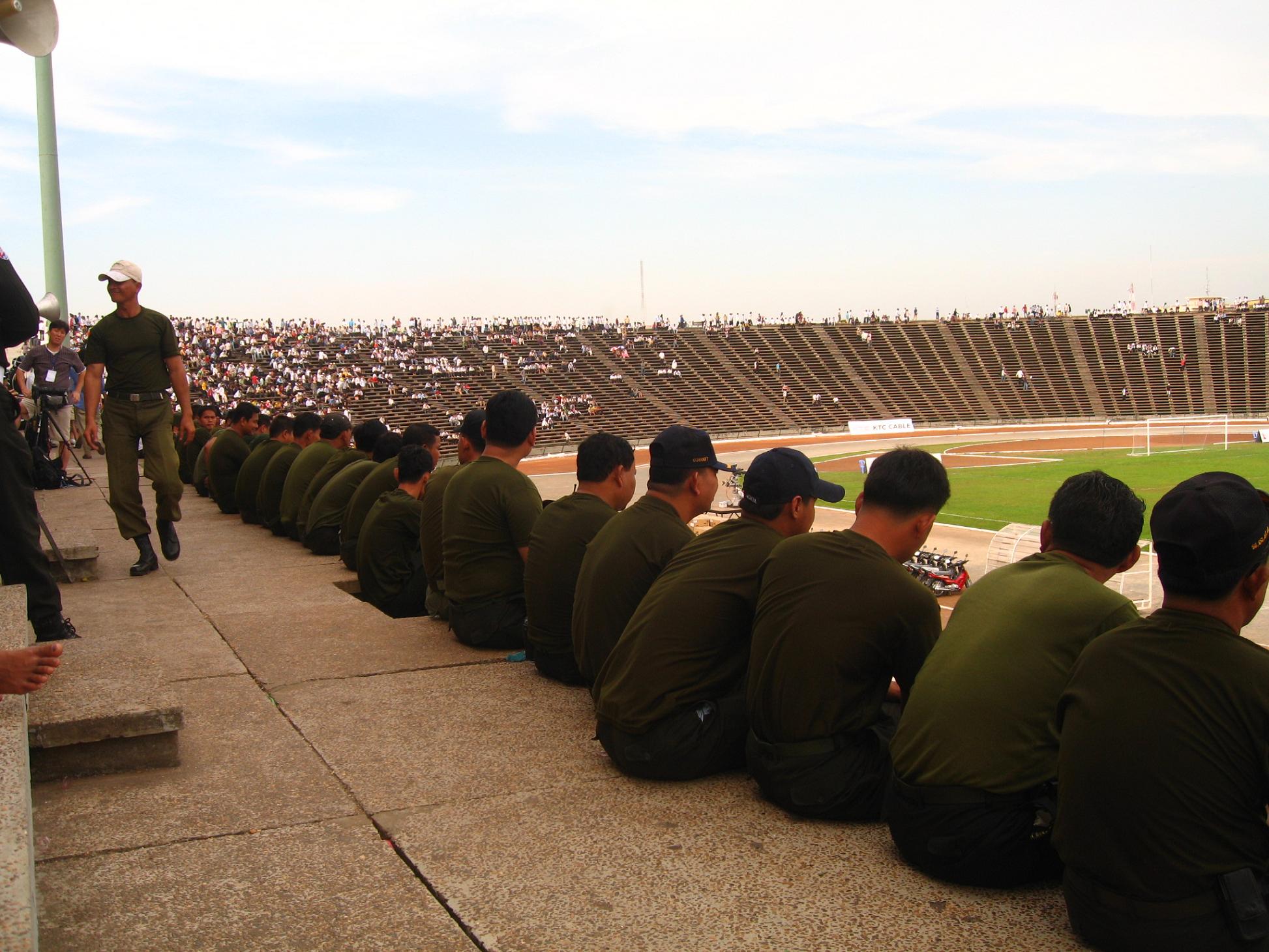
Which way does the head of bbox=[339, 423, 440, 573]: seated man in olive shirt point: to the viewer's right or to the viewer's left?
to the viewer's right

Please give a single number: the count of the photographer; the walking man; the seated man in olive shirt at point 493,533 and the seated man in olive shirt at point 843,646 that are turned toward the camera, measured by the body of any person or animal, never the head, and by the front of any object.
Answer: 2

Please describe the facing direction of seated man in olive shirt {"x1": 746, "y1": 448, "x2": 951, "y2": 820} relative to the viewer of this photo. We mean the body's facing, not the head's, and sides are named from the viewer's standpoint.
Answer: facing away from the viewer and to the right of the viewer

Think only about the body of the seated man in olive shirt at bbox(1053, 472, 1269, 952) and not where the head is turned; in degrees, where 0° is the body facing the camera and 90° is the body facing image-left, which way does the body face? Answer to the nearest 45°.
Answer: approximately 225°

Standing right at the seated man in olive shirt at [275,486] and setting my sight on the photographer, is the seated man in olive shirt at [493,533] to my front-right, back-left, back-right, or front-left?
back-left

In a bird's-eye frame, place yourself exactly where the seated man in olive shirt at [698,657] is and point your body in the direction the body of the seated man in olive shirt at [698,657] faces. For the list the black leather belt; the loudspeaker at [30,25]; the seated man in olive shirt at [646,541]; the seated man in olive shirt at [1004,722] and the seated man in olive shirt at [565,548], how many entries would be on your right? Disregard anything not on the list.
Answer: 1

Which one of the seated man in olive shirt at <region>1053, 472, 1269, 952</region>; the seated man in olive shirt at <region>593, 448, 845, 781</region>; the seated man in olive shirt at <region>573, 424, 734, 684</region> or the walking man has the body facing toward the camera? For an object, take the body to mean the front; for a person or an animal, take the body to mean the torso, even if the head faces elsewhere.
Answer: the walking man

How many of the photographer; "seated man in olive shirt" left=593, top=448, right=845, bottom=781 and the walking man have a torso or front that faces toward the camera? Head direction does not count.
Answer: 2

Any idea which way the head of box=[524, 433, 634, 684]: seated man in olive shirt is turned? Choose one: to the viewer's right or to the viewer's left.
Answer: to the viewer's right

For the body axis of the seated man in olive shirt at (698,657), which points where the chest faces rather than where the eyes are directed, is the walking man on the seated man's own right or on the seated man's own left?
on the seated man's own left

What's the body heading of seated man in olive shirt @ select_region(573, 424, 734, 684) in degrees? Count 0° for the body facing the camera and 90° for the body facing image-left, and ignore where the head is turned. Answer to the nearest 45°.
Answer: approximately 225°

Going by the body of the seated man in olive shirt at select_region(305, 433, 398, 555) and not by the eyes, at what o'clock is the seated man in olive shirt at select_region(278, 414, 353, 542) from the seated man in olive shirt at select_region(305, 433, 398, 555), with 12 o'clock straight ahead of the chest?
the seated man in olive shirt at select_region(278, 414, 353, 542) is roughly at 10 o'clock from the seated man in olive shirt at select_region(305, 433, 398, 555).

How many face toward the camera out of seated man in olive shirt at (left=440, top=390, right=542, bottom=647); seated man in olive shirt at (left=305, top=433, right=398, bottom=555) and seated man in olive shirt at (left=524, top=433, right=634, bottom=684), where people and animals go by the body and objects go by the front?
0

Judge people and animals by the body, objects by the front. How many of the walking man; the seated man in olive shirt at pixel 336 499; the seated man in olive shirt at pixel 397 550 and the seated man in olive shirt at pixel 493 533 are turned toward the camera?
1

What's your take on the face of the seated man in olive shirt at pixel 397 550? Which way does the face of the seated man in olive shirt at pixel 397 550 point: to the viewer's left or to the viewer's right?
to the viewer's right

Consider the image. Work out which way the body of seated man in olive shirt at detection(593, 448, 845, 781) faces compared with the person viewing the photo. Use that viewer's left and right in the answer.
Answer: facing away from the viewer and to the right of the viewer
